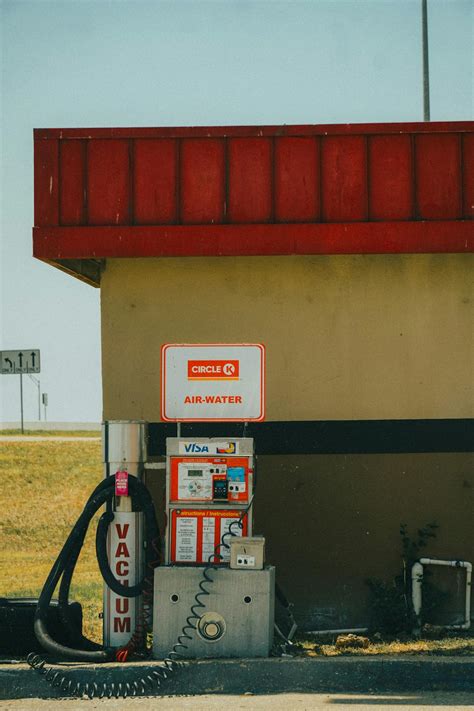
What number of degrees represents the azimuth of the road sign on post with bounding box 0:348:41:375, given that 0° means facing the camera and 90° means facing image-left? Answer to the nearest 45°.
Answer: approximately 0°

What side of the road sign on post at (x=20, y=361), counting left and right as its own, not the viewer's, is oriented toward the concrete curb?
front

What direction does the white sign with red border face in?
toward the camera

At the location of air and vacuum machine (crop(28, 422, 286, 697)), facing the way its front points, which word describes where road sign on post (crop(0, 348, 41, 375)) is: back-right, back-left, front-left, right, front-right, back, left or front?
back

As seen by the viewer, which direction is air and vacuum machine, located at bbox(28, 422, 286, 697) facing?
toward the camera

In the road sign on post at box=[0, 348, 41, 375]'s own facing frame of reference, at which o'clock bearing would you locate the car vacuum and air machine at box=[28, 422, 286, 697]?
The car vacuum and air machine is roughly at 12 o'clock from the road sign on post.

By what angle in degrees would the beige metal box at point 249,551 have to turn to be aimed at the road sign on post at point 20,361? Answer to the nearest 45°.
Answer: approximately 180°

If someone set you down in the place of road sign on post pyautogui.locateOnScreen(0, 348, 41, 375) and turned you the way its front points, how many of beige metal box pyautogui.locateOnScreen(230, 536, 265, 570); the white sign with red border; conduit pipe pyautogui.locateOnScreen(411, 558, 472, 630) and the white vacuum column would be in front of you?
4

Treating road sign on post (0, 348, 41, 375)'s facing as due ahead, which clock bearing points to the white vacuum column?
The white vacuum column is roughly at 12 o'clock from the road sign on post.

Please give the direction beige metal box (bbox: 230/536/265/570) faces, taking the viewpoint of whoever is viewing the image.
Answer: facing the viewer

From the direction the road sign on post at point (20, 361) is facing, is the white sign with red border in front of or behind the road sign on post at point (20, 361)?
in front

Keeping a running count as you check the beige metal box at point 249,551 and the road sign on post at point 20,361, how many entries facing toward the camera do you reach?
2

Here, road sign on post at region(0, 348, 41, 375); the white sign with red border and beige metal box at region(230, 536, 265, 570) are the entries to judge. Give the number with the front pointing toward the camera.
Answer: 3

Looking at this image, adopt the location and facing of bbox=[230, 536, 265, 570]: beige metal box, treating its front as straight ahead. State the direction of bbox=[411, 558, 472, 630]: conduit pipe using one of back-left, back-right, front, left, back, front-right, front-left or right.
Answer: back-left
